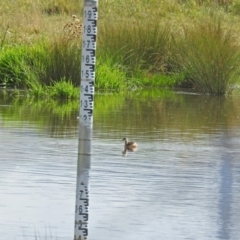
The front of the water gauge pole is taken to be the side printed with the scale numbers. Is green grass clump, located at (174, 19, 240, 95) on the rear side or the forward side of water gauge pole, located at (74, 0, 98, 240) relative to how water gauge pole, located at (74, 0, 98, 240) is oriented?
on the rear side

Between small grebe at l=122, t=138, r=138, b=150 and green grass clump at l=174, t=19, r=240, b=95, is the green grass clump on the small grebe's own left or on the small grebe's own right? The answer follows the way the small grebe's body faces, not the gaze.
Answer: on the small grebe's own right

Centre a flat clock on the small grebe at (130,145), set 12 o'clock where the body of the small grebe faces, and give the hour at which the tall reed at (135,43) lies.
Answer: The tall reed is roughly at 3 o'clock from the small grebe.

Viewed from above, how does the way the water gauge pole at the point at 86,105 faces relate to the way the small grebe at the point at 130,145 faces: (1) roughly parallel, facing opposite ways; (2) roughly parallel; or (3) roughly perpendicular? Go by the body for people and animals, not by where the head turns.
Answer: roughly perpendicular

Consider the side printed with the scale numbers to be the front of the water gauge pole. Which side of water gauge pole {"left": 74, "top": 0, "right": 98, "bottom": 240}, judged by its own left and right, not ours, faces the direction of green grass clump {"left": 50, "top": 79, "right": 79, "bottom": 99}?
back

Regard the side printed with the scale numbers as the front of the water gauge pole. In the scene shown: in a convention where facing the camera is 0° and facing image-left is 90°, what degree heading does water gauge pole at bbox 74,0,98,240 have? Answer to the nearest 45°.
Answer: approximately 0°

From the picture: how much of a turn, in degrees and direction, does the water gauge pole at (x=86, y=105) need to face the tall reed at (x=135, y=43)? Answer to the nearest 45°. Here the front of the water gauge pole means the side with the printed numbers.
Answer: approximately 180°

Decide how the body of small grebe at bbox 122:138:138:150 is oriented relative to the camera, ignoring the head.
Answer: to the viewer's left

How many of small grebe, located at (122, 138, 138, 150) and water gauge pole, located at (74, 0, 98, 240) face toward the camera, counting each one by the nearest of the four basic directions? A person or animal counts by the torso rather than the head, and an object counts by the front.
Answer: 1
